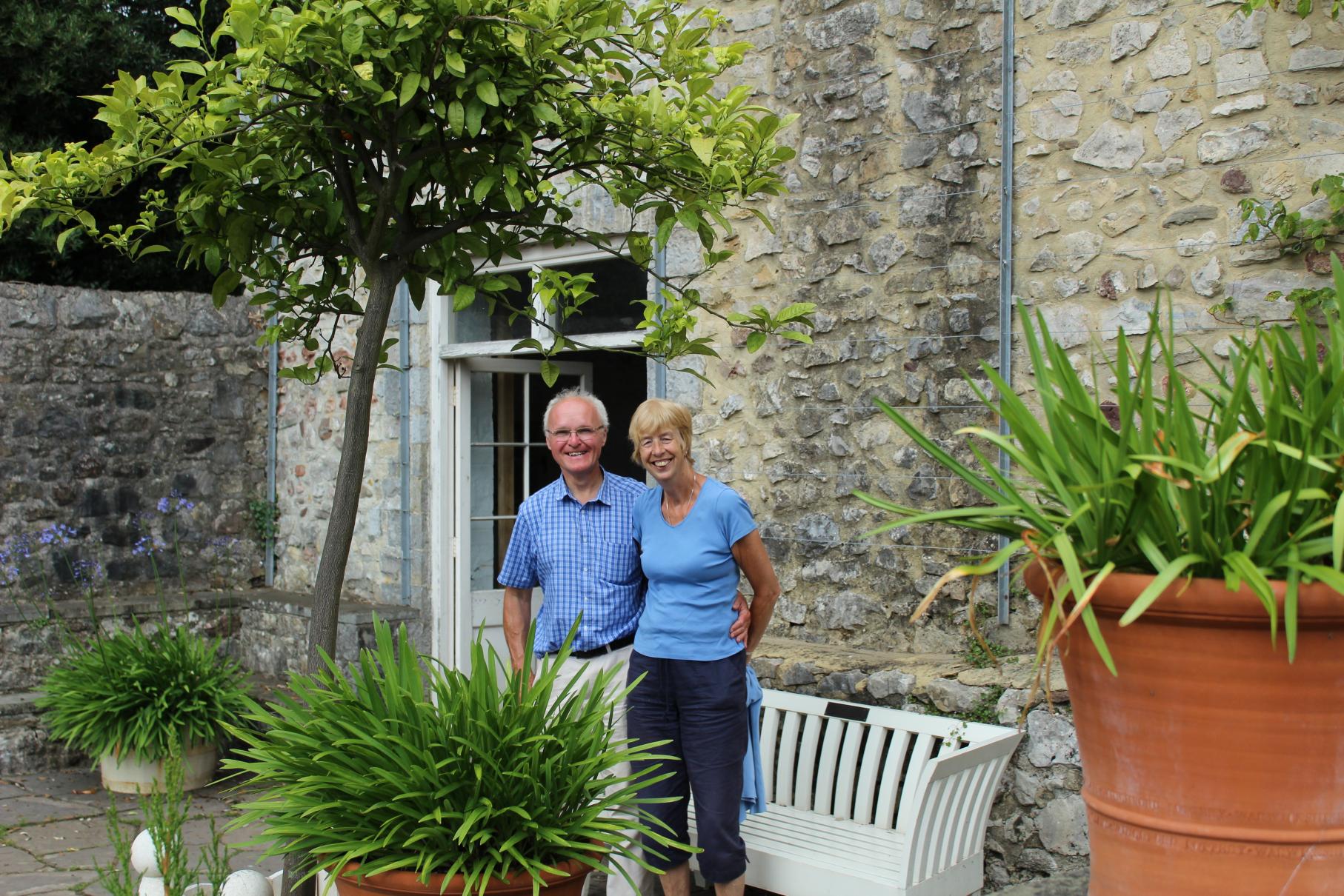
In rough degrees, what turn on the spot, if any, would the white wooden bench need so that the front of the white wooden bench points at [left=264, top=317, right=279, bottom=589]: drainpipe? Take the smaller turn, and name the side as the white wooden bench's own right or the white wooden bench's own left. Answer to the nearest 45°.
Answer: approximately 90° to the white wooden bench's own right

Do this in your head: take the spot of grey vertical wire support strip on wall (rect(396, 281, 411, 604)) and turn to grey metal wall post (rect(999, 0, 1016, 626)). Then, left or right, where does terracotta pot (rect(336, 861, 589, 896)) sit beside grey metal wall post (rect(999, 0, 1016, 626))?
right

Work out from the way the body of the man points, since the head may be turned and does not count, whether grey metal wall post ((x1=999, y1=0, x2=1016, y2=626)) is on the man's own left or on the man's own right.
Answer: on the man's own left

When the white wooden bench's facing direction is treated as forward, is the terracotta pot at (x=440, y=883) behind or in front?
in front

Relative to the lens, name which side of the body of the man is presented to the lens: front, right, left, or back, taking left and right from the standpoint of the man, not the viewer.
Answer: front

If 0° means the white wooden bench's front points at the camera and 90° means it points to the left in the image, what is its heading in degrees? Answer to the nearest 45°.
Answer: approximately 45°

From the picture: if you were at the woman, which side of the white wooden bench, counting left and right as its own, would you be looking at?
front

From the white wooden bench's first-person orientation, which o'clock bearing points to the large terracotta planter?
The large terracotta planter is roughly at 10 o'clock from the white wooden bench.

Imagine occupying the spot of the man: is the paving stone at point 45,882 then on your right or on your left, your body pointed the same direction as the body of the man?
on your right

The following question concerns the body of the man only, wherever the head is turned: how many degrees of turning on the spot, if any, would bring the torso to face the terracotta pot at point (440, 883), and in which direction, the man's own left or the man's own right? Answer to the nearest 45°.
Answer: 0° — they already face it

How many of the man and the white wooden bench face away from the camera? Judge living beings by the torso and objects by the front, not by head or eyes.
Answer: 0

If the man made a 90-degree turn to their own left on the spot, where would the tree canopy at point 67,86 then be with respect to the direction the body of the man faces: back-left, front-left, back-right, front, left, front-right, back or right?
back-left

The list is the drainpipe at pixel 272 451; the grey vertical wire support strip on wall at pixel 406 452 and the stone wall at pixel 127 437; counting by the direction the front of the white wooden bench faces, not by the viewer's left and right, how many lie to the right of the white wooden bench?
3

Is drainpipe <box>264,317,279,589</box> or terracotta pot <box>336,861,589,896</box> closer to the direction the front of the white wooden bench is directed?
the terracotta pot
